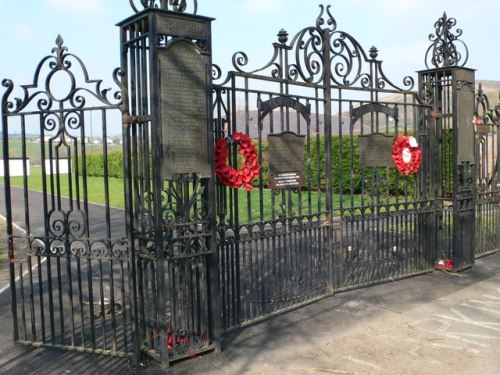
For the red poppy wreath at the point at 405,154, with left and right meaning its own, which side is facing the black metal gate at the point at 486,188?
left

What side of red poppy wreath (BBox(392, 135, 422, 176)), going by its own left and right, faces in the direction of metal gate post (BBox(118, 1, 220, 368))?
right

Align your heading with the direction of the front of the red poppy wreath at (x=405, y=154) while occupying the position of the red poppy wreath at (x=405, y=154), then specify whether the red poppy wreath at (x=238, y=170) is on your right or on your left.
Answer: on your right

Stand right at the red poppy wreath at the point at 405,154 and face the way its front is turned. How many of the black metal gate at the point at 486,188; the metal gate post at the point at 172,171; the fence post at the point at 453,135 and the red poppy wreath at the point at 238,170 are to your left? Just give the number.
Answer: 2

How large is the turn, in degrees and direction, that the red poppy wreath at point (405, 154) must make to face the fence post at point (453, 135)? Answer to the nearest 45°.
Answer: approximately 90° to its left

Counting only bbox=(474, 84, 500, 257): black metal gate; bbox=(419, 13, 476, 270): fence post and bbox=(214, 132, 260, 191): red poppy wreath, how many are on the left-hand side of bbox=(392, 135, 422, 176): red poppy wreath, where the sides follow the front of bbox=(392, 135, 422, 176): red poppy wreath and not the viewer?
2

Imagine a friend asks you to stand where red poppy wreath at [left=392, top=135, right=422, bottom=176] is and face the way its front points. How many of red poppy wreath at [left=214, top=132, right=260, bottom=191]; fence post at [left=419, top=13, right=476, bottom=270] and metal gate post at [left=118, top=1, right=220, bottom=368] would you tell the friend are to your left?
1
